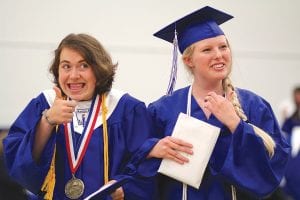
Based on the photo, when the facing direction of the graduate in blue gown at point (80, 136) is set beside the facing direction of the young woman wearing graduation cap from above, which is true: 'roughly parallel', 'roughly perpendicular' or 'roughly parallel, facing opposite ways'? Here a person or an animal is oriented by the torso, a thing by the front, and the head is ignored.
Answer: roughly parallel

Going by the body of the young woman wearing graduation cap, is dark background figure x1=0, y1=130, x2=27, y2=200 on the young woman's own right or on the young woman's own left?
on the young woman's own right

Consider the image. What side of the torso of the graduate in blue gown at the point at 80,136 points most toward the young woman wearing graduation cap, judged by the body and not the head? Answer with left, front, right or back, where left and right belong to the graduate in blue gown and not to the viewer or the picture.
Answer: left

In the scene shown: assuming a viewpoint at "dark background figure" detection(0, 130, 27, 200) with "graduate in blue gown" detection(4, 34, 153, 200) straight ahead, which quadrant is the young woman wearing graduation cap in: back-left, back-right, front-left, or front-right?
front-left

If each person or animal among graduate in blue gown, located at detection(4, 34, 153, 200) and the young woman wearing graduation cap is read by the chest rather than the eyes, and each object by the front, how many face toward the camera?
2

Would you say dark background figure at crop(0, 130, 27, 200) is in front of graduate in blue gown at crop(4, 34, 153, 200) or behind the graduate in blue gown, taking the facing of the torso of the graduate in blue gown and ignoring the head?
behind

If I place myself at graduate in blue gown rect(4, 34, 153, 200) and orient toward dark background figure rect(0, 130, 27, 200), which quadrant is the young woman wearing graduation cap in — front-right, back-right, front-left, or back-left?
back-right

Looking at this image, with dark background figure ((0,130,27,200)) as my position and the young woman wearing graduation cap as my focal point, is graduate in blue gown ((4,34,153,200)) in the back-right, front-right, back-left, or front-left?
front-right

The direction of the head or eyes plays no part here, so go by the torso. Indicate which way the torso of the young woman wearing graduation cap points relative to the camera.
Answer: toward the camera

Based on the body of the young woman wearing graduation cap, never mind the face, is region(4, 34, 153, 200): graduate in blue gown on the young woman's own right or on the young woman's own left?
on the young woman's own right

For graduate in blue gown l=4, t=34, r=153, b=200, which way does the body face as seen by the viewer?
toward the camera
